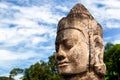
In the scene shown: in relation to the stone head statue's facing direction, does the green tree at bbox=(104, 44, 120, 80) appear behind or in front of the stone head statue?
behind

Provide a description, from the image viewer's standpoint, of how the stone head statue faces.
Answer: facing the viewer and to the left of the viewer

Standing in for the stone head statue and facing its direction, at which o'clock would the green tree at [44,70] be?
The green tree is roughly at 4 o'clock from the stone head statue.
